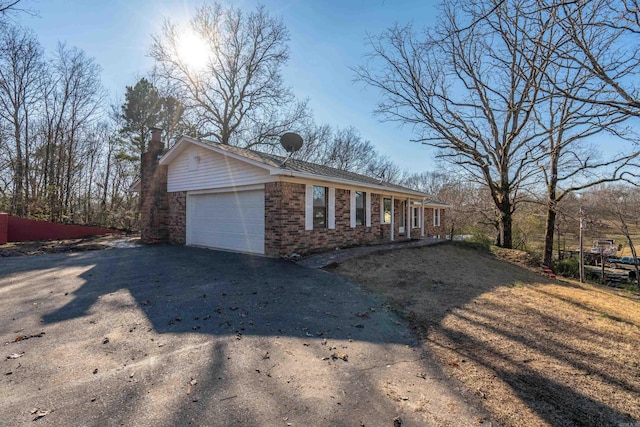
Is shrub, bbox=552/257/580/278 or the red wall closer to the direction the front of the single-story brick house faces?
the shrub

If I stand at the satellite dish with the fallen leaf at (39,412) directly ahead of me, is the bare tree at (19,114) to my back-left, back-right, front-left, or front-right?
back-right

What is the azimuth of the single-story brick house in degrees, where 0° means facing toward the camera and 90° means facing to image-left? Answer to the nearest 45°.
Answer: approximately 315°

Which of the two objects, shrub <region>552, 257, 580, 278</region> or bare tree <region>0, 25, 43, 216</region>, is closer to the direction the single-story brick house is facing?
the shrub

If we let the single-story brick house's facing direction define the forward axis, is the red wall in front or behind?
behind

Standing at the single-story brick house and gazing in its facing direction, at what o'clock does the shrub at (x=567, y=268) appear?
The shrub is roughly at 10 o'clock from the single-story brick house.

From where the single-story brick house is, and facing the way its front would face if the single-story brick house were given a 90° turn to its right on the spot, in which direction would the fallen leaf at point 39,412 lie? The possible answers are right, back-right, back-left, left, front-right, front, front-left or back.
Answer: front-left
